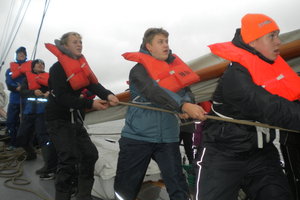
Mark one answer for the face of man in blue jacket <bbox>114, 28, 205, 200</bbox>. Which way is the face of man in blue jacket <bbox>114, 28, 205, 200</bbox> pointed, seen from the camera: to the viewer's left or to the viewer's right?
to the viewer's right

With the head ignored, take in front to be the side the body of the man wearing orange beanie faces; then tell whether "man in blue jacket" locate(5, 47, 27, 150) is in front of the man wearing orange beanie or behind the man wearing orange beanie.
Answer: behind

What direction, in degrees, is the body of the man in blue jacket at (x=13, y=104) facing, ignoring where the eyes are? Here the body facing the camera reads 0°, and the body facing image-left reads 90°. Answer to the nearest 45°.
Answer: approximately 315°

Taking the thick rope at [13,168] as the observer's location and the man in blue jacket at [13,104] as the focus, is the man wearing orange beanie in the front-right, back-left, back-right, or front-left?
back-right

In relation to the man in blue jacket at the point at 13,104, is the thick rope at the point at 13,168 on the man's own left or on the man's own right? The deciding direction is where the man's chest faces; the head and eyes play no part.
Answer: on the man's own right
